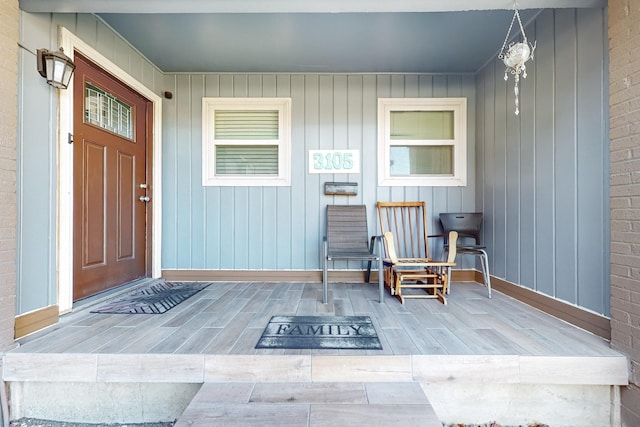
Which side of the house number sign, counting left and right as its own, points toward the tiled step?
front

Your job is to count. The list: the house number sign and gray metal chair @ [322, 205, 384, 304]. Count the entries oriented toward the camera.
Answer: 2

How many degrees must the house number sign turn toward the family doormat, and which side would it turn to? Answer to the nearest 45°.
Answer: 0° — it already faces it

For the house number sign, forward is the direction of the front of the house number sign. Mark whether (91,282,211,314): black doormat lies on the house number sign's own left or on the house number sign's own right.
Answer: on the house number sign's own right

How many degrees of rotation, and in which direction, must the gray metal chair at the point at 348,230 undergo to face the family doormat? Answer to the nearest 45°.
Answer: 0° — it already faces it

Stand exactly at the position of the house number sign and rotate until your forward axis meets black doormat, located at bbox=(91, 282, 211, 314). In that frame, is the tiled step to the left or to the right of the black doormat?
left

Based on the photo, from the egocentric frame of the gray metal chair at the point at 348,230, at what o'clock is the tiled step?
The tiled step is roughly at 12 o'clock from the gray metal chair.

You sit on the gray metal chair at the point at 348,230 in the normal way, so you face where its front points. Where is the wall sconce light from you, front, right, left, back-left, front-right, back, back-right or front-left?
front-right

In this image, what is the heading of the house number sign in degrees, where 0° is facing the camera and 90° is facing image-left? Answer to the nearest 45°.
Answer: approximately 0°

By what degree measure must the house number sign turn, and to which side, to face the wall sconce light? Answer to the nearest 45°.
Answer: approximately 45° to its right
